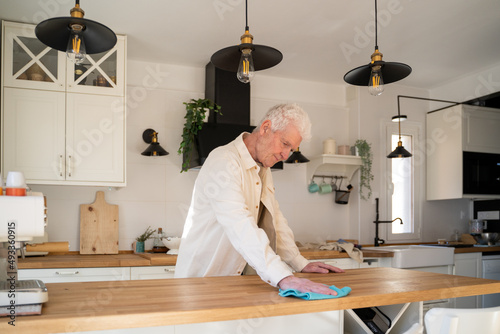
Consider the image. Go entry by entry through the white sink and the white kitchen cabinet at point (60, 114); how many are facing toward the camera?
2

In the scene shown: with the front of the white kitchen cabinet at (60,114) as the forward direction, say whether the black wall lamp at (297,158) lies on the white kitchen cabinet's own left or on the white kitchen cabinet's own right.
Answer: on the white kitchen cabinet's own left

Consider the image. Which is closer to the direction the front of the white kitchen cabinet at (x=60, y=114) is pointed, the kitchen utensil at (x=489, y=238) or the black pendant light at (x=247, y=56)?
the black pendant light

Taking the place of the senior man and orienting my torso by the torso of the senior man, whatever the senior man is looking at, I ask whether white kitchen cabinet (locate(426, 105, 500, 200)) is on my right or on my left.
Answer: on my left

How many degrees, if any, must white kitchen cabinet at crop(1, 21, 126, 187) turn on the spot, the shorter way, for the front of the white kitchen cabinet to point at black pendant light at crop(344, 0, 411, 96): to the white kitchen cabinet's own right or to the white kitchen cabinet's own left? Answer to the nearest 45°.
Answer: approximately 45° to the white kitchen cabinet's own left

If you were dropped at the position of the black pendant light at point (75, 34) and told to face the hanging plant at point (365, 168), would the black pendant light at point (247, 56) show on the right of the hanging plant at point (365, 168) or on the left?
right

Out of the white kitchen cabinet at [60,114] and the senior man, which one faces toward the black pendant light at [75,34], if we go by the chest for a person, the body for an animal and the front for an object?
the white kitchen cabinet

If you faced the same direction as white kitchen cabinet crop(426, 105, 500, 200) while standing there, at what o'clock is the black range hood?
The black range hood is roughly at 3 o'clock from the white kitchen cabinet.

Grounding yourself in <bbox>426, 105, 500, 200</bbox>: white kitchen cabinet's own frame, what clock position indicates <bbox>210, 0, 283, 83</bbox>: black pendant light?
The black pendant light is roughly at 2 o'clock from the white kitchen cabinet.

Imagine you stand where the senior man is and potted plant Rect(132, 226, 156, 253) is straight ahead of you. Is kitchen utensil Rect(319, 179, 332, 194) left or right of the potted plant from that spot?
right

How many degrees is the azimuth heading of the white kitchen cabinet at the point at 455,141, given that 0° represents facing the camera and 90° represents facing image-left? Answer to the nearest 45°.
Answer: approximately 315°

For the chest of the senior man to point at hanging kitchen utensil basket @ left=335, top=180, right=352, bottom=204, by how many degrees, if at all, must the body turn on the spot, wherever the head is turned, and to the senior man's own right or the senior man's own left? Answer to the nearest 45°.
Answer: approximately 135° to the senior man's own left
